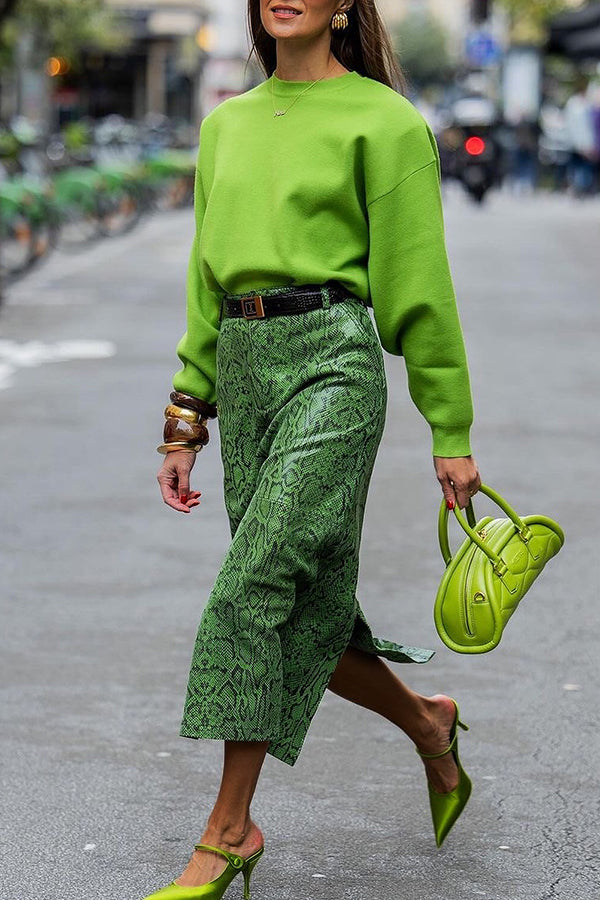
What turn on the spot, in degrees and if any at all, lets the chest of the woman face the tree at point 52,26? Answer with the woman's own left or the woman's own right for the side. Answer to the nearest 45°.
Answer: approximately 135° to the woman's own right

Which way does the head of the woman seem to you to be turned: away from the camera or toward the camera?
toward the camera

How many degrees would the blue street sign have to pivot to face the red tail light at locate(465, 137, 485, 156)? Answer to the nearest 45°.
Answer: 0° — it already faces it

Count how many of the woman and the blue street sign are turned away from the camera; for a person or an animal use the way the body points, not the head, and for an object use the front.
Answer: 0

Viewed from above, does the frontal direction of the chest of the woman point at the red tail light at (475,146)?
no

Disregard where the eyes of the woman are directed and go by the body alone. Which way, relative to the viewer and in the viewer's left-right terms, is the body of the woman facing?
facing the viewer and to the left of the viewer

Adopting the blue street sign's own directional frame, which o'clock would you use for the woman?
The woman is roughly at 12 o'clock from the blue street sign.

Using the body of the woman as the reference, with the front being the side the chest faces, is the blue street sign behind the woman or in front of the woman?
behind

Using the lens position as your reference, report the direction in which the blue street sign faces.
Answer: facing the viewer

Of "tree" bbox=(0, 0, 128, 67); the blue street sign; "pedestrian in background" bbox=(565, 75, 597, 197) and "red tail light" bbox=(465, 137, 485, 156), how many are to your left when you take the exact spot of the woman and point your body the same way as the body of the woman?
0
